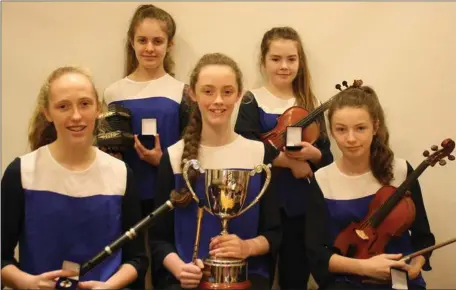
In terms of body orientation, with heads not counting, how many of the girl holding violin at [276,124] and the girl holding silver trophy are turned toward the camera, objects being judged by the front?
2

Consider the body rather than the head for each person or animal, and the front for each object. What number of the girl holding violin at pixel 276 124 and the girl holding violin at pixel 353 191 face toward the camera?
2

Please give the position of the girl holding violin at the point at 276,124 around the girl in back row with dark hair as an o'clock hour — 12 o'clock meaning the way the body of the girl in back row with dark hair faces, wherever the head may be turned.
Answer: The girl holding violin is roughly at 9 o'clock from the girl in back row with dark hair.

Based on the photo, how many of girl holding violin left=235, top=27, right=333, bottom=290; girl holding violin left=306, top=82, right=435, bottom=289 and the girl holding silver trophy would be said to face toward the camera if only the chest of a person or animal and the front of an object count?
3

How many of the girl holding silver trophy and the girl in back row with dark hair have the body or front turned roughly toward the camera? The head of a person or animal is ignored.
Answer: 2
